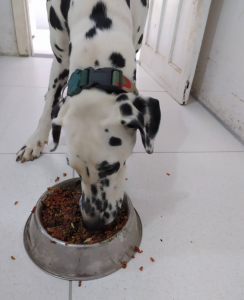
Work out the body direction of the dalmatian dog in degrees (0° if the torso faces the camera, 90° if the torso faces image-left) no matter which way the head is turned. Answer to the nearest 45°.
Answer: approximately 0°

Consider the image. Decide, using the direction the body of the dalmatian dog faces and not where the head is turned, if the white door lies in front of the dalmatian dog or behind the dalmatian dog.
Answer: behind
